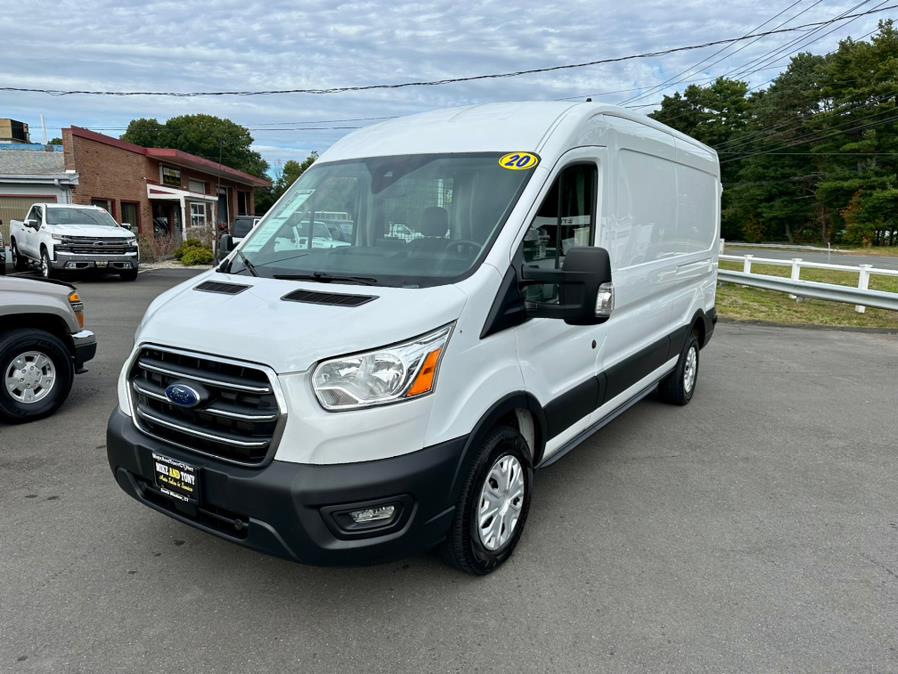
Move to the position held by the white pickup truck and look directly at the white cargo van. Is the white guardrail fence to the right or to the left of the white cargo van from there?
left

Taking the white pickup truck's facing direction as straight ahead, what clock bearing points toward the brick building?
The brick building is roughly at 8 o'clock from the white pickup truck.

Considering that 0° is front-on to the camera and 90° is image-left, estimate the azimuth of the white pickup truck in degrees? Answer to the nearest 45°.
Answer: approximately 315°

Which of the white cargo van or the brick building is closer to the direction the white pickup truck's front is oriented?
the white cargo van

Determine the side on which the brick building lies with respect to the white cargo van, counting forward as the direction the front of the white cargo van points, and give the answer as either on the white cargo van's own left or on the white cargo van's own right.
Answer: on the white cargo van's own right

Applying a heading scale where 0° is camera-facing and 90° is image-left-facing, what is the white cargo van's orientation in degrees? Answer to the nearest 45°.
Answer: approximately 45°

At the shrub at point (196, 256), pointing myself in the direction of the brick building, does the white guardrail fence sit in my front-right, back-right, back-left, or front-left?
back-right

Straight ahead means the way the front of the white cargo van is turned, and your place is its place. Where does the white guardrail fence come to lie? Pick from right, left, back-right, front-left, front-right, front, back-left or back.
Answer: back

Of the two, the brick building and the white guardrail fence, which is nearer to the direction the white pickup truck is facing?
the white guardrail fence

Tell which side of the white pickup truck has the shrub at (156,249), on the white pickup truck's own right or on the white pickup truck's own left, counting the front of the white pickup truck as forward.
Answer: on the white pickup truck's own left

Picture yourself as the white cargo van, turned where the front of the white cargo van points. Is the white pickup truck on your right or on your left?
on your right

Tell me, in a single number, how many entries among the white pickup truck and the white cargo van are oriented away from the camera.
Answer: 0

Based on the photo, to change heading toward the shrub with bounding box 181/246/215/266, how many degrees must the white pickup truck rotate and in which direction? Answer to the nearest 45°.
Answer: approximately 90° to its left
